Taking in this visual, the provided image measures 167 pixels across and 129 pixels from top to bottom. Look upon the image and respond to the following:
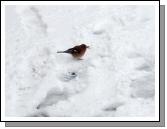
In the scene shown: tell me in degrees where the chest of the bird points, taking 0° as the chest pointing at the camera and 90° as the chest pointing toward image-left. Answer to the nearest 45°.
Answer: approximately 270°
